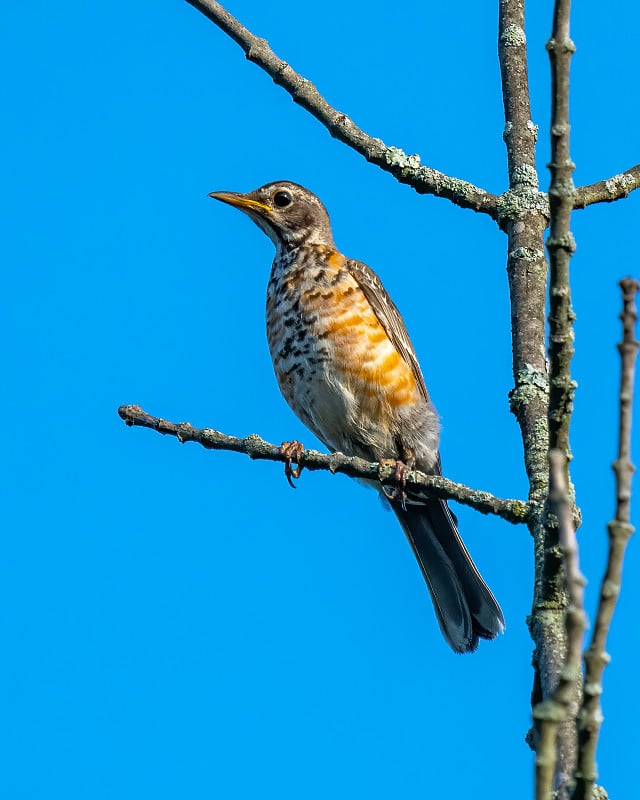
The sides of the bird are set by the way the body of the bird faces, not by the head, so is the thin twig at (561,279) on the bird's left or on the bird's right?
on the bird's left

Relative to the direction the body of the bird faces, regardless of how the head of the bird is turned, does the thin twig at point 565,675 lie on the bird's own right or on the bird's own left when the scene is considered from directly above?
on the bird's own left

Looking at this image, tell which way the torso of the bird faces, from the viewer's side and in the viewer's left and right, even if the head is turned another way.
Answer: facing the viewer and to the left of the viewer
